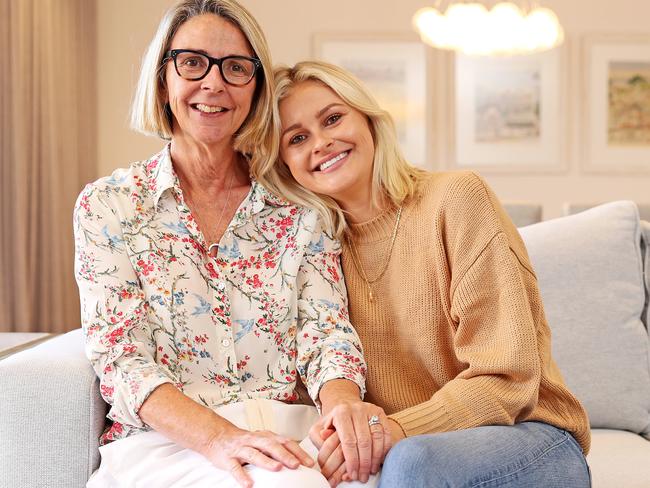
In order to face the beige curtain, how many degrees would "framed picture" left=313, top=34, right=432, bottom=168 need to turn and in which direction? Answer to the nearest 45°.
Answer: approximately 45° to its right

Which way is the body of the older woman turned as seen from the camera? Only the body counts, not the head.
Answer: toward the camera

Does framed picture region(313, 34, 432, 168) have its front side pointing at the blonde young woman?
yes

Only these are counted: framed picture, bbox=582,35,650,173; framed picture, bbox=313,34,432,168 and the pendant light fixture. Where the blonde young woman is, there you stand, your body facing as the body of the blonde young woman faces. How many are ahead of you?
0

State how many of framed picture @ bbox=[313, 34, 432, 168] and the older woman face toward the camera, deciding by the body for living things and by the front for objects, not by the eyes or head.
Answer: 2

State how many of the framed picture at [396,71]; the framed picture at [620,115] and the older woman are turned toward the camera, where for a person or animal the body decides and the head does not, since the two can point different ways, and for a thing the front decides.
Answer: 3

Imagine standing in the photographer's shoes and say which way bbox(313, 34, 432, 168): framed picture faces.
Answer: facing the viewer

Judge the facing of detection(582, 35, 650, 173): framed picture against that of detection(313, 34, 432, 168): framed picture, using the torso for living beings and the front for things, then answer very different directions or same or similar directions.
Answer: same or similar directions

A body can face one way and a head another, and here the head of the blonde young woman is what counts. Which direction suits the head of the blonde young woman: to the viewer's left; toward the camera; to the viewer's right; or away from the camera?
toward the camera

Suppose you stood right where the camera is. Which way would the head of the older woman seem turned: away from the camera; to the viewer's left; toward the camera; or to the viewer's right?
toward the camera

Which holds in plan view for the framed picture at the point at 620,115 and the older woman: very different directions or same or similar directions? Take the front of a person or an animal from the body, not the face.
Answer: same or similar directions

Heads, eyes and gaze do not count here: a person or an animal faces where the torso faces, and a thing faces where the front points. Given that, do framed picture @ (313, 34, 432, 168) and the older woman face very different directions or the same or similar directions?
same or similar directions

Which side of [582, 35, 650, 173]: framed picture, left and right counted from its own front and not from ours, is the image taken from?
front
